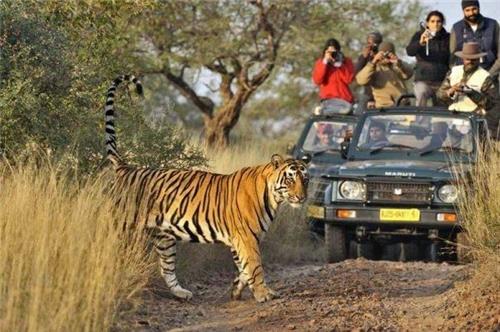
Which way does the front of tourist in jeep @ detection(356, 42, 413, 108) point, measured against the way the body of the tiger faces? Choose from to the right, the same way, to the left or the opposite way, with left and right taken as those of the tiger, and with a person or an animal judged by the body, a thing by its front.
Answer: to the right

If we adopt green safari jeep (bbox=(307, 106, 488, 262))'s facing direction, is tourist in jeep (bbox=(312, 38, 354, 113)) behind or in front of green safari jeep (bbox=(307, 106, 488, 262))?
behind

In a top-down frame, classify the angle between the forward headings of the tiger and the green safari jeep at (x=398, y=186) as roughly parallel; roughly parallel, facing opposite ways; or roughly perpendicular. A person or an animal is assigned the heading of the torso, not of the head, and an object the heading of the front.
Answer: roughly perpendicular
